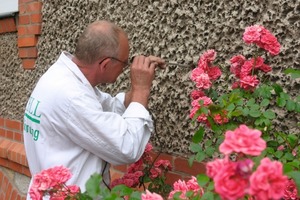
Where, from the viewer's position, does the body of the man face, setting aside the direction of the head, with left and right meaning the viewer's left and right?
facing away from the viewer and to the right of the viewer

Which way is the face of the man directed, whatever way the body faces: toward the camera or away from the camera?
away from the camera
